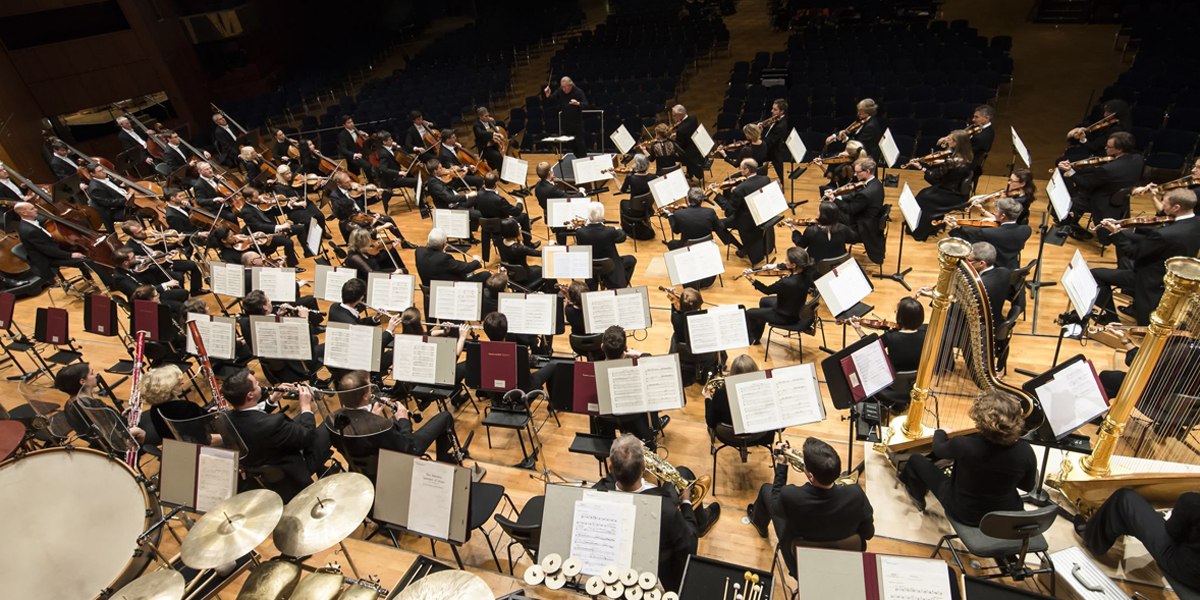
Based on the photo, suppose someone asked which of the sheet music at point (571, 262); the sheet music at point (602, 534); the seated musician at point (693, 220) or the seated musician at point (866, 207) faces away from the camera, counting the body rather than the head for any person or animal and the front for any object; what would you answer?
the seated musician at point (693, 220)

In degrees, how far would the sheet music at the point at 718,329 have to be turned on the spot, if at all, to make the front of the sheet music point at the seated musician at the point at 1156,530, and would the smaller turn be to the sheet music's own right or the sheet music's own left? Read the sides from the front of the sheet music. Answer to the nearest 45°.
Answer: approximately 45° to the sheet music's own left

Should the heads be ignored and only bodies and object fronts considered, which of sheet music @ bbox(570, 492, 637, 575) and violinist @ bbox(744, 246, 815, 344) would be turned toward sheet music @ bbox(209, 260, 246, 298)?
the violinist

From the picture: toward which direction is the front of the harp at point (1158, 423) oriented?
to the viewer's left

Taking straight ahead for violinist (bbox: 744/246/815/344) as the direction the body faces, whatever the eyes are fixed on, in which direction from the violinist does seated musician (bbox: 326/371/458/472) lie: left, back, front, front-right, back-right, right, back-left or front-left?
front-left

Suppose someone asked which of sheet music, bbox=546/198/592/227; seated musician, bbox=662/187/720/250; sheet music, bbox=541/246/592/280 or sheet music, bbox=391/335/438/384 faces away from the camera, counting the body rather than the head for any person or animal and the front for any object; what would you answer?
the seated musician

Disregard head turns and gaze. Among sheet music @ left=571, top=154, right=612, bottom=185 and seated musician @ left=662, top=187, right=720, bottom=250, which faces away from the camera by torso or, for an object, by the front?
the seated musician

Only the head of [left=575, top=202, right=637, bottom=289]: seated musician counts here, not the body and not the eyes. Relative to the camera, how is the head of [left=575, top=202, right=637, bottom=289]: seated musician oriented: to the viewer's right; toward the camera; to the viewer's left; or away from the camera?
away from the camera

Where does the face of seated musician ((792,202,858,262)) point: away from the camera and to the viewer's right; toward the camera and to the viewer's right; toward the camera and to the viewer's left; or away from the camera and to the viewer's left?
away from the camera and to the viewer's left

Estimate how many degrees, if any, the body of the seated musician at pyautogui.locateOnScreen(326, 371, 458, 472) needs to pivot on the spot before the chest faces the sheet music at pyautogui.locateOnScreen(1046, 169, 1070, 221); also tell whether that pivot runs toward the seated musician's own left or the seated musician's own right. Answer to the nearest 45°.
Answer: approximately 45° to the seated musician's own right

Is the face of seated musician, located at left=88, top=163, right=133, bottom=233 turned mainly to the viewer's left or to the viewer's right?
to the viewer's right

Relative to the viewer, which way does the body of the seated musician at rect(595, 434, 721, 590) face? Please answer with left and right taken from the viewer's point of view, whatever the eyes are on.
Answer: facing away from the viewer and to the right of the viewer

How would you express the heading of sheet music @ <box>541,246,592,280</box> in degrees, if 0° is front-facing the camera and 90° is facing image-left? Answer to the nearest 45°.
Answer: approximately 0°

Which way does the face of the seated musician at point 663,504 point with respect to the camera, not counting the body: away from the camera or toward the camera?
away from the camera

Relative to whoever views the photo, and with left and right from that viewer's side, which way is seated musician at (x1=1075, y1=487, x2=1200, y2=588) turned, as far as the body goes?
facing to the left of the viewer
